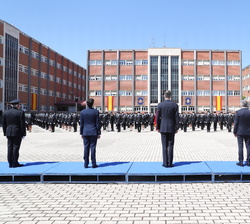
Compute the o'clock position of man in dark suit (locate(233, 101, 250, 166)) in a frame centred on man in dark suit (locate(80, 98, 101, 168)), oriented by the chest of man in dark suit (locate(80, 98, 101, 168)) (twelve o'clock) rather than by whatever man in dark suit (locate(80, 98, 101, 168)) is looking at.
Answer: man in dark suit (locate(233, 101, 250, 166)) is roughly at 3 o'clock from man in dark suit (locate(80, 98, 101, 168)).

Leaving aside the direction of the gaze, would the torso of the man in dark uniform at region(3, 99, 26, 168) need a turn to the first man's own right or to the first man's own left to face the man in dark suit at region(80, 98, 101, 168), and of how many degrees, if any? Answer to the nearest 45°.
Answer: approximately 90° to the first man's own right

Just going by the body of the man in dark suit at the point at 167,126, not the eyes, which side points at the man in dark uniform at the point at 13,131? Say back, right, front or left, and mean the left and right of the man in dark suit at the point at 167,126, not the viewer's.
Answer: left

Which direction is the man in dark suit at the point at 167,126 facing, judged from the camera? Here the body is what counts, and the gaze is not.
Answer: away from the camera

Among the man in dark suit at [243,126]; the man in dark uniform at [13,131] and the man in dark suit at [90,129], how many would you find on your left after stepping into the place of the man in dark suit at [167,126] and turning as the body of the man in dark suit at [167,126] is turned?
2

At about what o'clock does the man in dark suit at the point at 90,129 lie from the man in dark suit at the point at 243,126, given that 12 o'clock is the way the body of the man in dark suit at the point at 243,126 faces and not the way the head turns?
the man in dark suit at the point at 90,129 is roughly at 8 o'clock from the man in dark suit at the point at 243,126.

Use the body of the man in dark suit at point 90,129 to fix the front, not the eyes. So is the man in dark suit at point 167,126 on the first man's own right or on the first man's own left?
on the first man's own right

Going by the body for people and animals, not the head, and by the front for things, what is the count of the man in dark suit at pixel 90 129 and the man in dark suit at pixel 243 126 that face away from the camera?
2

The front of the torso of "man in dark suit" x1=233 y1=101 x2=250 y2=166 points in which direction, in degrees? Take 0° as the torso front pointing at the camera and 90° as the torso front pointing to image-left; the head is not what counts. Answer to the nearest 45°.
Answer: approximately 180°

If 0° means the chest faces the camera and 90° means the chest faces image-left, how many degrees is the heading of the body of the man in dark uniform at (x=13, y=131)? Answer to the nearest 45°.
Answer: approximately 225°

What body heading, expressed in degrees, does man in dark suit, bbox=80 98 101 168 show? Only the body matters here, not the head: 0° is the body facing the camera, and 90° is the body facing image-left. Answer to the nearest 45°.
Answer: approximately 180°

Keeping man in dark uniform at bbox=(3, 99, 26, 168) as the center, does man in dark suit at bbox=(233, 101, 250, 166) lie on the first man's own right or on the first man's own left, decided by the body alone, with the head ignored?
on the first man's own right

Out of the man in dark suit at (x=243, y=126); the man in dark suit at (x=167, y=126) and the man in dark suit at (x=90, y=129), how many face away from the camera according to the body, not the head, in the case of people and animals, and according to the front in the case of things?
3
